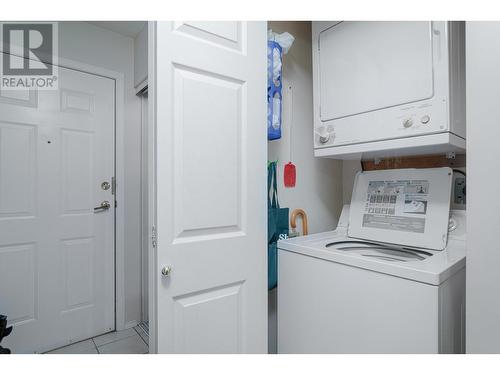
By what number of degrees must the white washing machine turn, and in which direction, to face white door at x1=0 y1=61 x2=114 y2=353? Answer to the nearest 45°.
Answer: approximately 45° to its right

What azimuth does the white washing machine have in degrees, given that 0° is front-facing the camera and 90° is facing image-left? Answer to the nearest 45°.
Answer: approximately 45°

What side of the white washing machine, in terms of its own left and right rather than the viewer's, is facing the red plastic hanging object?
right

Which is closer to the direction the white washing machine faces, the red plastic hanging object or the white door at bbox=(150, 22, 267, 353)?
the white door
